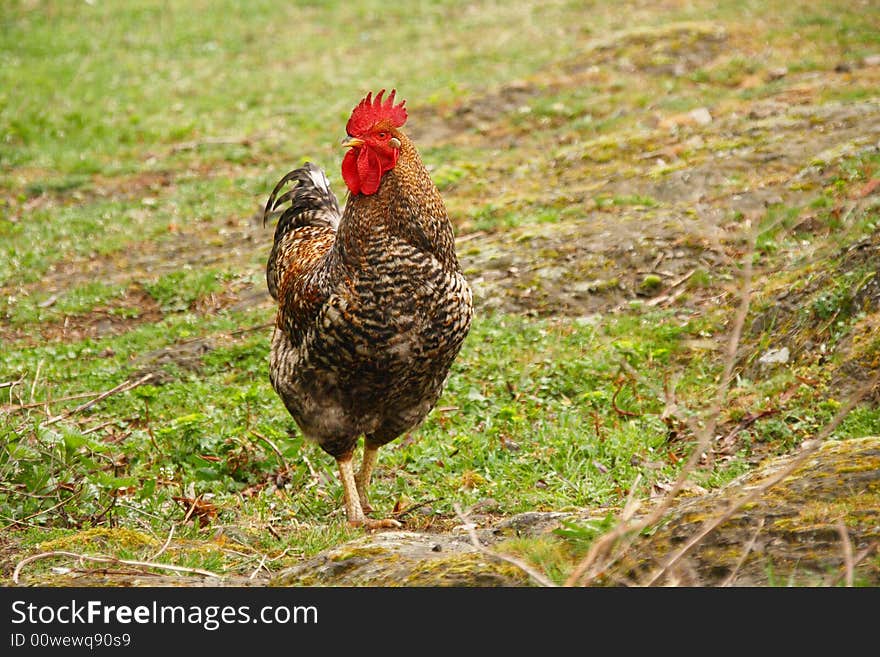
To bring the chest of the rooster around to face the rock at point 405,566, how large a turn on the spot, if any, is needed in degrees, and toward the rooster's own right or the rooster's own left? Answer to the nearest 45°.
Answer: approximately 45° to the rooster's own right

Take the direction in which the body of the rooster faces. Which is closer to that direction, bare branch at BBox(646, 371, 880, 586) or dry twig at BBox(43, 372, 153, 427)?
the bare branch

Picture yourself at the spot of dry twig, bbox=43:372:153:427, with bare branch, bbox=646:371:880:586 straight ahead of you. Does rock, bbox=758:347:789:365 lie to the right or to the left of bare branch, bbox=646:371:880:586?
left

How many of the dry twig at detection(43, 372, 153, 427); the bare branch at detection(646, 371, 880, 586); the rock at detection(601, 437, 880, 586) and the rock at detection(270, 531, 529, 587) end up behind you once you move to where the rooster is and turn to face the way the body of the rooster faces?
1

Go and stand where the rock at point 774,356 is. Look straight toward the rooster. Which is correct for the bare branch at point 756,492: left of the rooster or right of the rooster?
left

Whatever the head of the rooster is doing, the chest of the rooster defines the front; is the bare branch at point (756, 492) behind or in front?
in front

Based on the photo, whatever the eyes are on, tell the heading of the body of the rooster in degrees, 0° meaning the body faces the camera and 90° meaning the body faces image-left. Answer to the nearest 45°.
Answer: approximately 315°

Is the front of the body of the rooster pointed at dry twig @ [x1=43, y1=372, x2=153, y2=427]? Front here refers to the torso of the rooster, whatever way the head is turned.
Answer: no

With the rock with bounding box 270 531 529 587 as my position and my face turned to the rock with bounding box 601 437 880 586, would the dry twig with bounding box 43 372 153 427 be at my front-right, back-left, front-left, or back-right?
back-left

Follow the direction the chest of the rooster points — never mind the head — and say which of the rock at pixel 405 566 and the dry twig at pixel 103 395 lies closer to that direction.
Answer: the rock

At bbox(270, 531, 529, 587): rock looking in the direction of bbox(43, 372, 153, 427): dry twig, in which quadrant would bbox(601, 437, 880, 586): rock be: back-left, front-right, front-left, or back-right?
back-right

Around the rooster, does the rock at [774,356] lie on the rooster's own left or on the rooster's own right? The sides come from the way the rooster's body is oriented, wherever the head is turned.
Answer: on the rooster's own left

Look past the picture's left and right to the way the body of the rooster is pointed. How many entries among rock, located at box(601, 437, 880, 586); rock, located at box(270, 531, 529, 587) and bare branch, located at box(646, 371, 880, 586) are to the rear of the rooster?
0
